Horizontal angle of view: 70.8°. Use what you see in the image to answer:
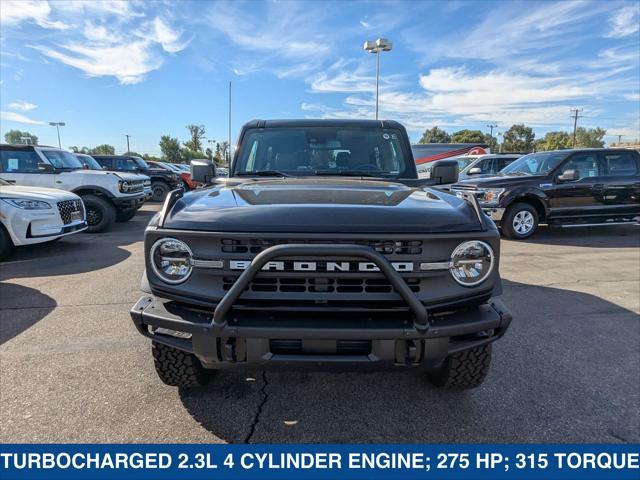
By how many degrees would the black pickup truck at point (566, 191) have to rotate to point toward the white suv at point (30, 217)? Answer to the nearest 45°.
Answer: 0° — it already faces it

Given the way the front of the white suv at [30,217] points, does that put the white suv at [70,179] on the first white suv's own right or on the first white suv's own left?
on the first white suv's own left

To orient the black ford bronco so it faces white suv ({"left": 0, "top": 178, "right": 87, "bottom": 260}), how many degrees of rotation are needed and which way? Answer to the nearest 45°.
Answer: approximately 135° to its right

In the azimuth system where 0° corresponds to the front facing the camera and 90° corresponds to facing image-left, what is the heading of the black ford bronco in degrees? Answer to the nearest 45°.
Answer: approximately 0°

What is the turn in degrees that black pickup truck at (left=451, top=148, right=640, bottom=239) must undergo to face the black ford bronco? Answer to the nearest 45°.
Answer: approximately 45° to its left

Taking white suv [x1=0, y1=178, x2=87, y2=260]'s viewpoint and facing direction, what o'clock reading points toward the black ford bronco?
The black ford bronco is roughly at 1 o'clock from the white suv.

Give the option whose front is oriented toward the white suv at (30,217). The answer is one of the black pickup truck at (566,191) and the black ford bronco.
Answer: the black pickup truck

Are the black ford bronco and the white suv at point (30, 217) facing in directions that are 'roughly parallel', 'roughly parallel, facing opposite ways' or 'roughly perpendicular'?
roughly perpendicular

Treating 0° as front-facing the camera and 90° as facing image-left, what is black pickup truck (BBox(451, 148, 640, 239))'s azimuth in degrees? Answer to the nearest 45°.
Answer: approximately 45°

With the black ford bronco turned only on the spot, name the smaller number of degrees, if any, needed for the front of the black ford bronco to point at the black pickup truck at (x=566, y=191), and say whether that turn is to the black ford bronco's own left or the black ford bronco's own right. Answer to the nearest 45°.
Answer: approximately 135° to the black ford bronco's own left
